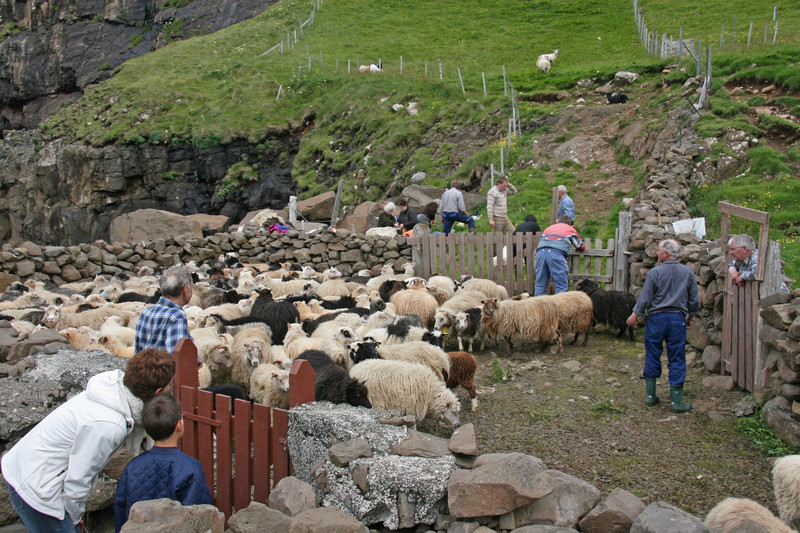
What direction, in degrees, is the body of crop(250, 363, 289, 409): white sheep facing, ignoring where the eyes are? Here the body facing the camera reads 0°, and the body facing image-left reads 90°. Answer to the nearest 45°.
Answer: approximately 315°

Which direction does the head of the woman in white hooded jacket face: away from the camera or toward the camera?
away from the camera

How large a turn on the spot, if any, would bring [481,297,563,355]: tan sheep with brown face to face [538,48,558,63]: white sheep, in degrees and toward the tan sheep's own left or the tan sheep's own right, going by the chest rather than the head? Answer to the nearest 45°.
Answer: approximately 90° to the tan sheep's own right

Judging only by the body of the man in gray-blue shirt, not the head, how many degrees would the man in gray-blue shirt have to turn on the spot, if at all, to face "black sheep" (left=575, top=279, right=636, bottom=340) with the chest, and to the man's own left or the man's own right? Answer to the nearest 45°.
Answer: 0° — they already face it

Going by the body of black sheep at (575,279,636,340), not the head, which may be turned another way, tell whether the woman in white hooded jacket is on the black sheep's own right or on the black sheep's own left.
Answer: on the black sheep's own left

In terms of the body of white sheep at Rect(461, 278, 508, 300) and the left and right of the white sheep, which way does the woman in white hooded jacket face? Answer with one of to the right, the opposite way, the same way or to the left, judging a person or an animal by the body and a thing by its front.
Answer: to the right

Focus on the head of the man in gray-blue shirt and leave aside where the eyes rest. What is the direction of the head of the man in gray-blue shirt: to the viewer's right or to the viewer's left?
to the viewer's left

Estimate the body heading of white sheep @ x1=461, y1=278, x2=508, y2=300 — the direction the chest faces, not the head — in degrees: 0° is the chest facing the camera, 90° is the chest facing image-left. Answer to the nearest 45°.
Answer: approximately 90°

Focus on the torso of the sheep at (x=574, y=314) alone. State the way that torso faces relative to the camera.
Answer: to the viewer's left

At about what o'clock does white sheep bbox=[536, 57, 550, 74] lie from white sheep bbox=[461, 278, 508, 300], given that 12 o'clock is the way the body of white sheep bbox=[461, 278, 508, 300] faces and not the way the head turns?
white sheep bbox=[536, 57, 550, 74] is roughly at 3 o'clock from white sheep bbox=[461, 278, 508, 300].

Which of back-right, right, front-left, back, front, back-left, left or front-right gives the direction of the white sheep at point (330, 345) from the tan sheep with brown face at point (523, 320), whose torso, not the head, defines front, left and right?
front-left

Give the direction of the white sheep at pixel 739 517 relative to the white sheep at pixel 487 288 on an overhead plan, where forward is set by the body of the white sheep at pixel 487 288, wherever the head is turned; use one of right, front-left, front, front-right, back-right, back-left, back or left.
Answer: left
